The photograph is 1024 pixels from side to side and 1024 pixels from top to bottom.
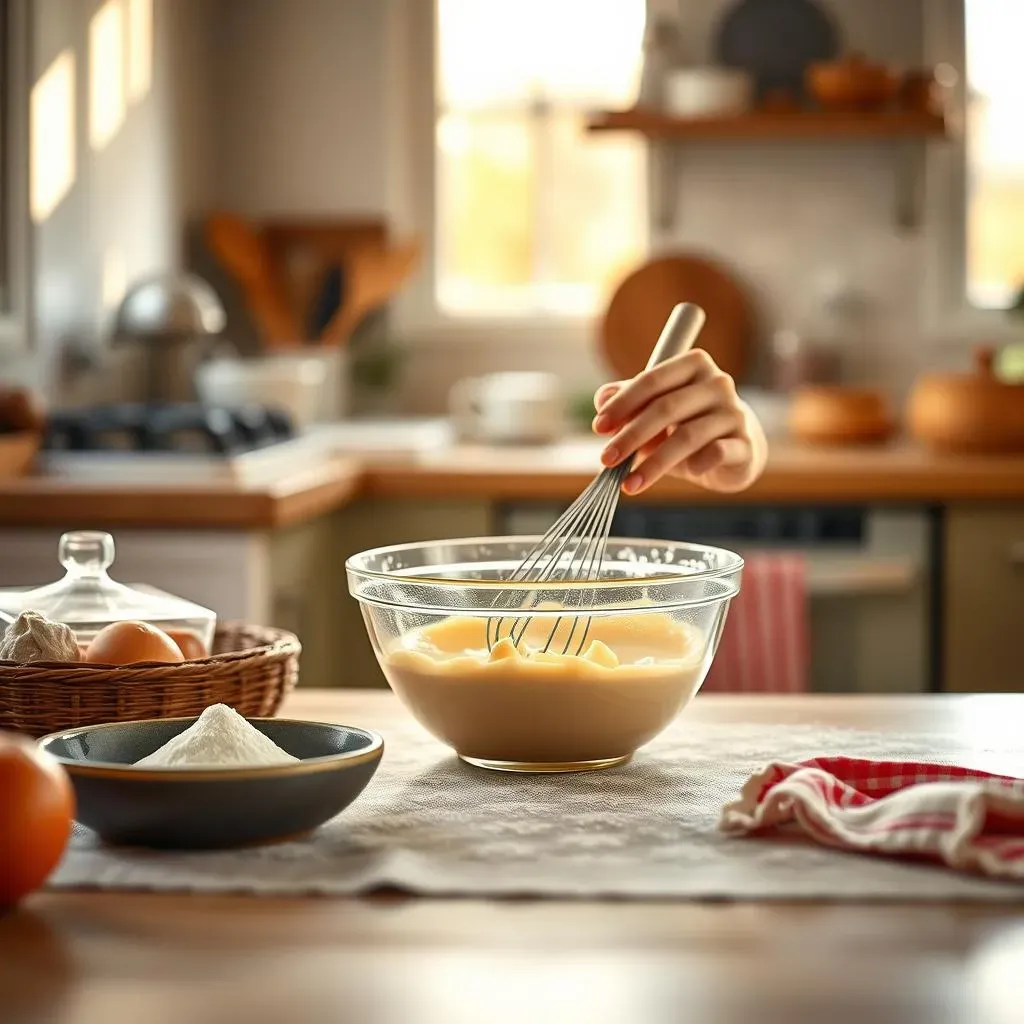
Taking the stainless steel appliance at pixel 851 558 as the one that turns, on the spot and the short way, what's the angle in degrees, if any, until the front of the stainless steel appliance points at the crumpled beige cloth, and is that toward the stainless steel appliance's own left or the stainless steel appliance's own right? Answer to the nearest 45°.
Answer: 0° — it already faces it

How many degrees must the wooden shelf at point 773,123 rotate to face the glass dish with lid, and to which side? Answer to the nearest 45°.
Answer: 0° — it already faces it

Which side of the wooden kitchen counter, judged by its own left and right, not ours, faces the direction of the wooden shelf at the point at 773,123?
back

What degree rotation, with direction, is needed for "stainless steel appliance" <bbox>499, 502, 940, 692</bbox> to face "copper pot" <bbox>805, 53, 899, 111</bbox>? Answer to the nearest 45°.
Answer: approximately 180°

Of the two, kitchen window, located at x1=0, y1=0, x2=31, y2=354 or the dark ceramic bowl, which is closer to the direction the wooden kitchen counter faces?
the dark ceramic bowl

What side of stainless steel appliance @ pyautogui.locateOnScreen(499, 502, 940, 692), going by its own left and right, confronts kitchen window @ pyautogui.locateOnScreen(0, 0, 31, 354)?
right
